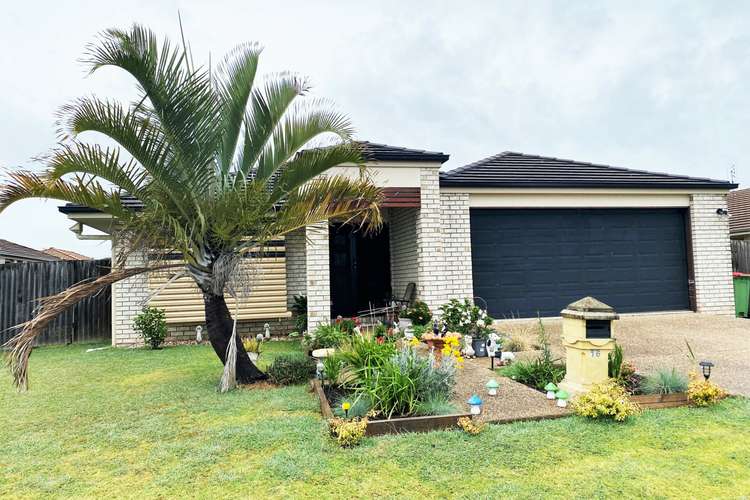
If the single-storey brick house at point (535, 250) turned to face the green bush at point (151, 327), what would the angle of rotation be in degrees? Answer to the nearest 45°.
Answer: approximately 90° to its right

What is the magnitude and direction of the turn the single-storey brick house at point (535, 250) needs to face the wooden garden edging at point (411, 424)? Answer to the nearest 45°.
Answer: approximately 45° to its right

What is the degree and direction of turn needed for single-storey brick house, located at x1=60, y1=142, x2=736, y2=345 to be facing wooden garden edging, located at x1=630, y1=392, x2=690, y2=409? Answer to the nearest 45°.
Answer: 0° — it already faces it

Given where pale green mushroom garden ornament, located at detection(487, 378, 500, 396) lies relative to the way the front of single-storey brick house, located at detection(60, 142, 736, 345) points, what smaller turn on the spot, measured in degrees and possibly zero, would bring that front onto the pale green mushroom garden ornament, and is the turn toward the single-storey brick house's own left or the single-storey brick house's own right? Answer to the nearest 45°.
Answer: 0° — it already faces it

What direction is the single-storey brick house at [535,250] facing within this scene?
toward the camera

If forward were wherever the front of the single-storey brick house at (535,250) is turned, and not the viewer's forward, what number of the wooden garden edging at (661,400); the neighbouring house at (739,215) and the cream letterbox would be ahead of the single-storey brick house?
2

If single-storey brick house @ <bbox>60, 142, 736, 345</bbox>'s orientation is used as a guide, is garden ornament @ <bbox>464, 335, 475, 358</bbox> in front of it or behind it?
in front

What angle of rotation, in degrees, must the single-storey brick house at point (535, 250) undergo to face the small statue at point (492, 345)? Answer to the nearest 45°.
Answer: approximately 45° to its right

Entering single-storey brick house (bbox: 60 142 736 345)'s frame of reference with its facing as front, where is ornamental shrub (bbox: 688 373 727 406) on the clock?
The ornamental shrub is roughly at 12 o'clock from the single-storey brick house.
